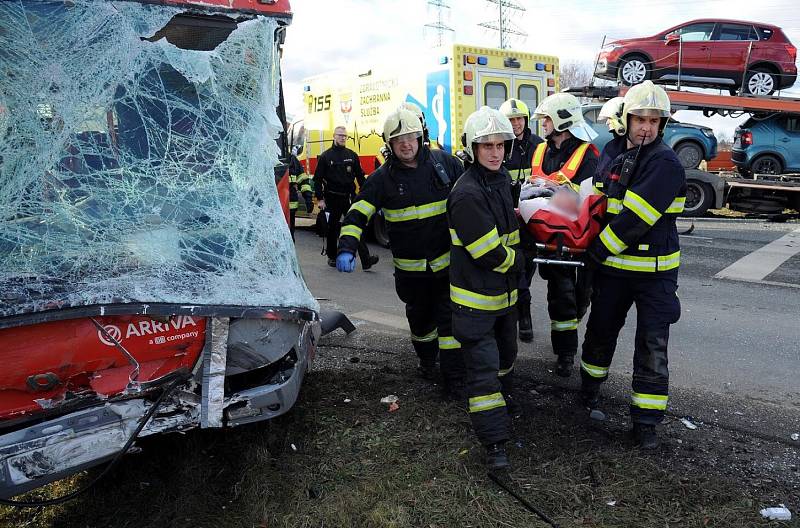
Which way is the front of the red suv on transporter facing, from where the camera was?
facing to the left of the viewer

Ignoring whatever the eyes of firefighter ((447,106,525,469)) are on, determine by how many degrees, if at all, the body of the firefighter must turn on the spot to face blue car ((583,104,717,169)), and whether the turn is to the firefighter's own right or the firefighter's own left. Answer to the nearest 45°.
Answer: approximately 135° to the firefighter's own left

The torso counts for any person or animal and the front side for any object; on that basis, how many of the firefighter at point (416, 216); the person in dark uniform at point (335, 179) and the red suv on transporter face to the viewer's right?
0

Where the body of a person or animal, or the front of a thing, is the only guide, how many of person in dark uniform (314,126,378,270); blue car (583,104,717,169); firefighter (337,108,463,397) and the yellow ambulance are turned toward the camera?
2

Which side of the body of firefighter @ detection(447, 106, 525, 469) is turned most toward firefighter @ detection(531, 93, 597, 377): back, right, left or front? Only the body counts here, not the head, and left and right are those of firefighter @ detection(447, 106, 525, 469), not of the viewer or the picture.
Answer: left

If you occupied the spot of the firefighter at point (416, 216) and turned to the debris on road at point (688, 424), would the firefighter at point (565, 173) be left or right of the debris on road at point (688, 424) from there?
left

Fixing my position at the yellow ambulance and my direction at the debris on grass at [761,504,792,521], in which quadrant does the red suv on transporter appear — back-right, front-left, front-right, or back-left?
back-left

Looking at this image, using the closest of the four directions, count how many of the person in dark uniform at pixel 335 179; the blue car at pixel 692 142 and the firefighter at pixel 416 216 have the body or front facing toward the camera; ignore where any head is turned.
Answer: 2

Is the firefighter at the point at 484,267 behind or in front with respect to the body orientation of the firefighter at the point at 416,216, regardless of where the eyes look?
in front

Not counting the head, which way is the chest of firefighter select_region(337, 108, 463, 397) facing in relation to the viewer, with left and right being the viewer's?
facing the viewer

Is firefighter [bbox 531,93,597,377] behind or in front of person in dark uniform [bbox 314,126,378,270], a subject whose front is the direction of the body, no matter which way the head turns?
in front

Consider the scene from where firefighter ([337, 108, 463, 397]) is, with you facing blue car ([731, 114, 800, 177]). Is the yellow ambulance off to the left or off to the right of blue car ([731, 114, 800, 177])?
left

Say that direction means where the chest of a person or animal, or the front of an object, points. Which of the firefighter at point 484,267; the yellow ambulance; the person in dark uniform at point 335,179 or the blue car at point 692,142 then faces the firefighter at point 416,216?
the person in dark uniform

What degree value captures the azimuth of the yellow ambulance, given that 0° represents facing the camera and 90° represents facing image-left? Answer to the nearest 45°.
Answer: approximately 135°
